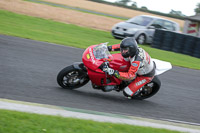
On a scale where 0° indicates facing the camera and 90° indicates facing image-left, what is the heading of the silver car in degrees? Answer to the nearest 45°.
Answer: approximately 45°

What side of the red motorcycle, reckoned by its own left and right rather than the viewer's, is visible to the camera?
left

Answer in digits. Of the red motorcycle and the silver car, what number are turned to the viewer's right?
0

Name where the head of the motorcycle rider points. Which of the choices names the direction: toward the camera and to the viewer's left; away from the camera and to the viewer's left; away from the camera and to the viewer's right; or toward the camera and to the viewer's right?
toward the camera and to the viewer's left

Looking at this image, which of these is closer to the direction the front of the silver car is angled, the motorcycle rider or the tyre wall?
the motorcycle rider

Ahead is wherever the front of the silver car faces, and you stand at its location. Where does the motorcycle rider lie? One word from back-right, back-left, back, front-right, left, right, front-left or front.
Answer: front-left

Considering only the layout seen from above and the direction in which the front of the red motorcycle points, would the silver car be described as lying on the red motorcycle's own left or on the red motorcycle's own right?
on the red motorcycle's own right
